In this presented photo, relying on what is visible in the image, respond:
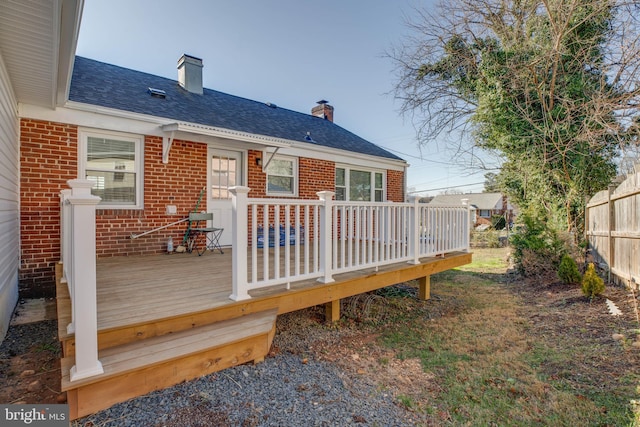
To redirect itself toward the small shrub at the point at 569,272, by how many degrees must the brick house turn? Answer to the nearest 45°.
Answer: approximately 135° to its right

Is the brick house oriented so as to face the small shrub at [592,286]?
no

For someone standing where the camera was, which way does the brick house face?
facing away from the viewer and to the left of the viewer

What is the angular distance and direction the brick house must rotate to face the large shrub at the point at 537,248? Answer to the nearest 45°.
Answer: approximately 135° to its right

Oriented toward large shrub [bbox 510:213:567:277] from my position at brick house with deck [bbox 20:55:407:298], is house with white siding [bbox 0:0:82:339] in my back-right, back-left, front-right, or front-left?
back-right

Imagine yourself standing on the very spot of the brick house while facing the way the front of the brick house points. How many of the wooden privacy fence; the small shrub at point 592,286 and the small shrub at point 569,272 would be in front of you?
0
